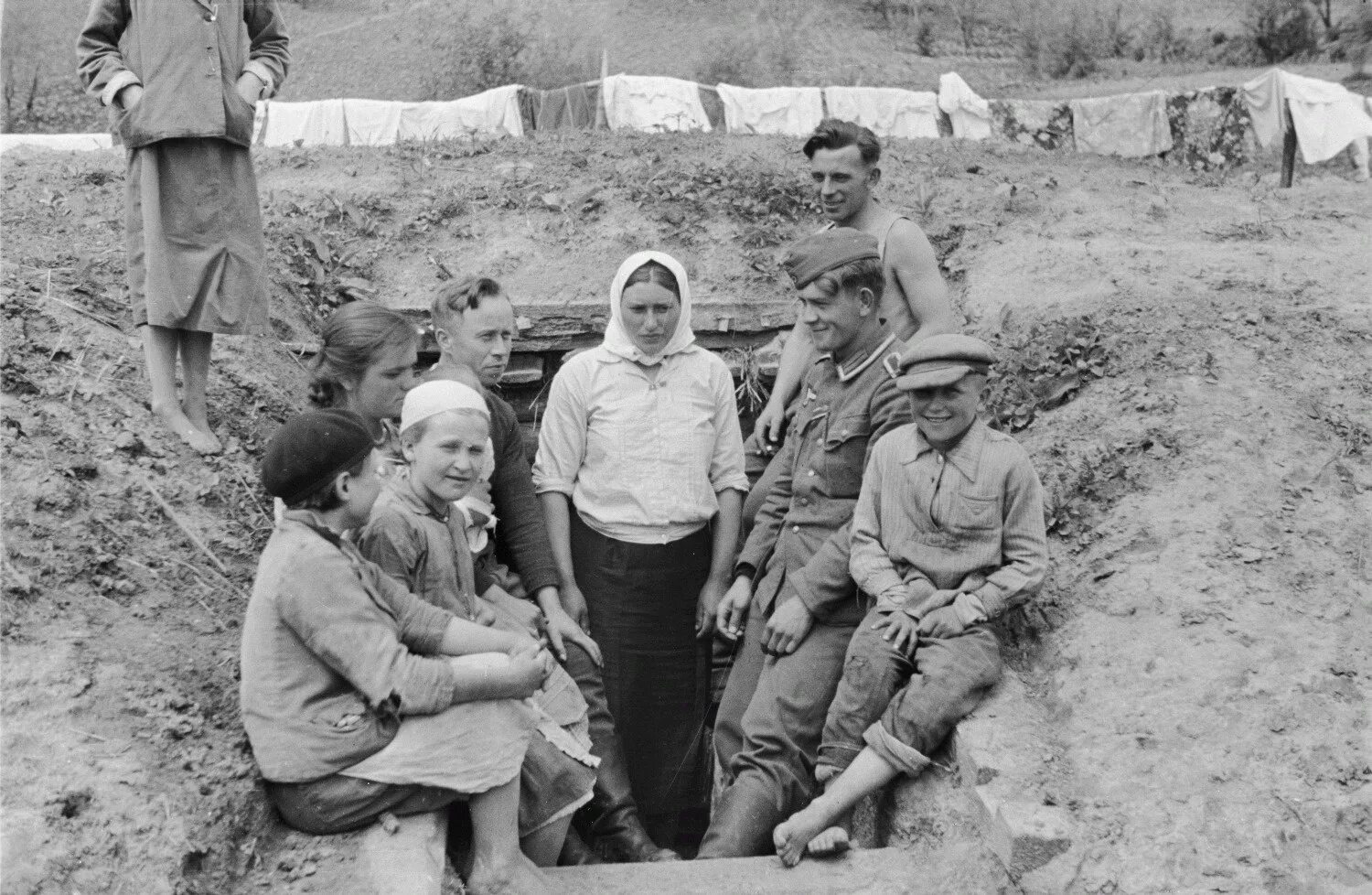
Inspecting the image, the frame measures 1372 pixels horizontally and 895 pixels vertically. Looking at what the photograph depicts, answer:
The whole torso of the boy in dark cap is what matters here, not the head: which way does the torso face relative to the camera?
to the viewer's right

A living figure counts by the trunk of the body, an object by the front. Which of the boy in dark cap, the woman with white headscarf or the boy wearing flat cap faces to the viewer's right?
the boy in dark cap

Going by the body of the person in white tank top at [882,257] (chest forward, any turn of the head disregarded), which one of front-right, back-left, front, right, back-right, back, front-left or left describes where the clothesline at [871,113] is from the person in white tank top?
back-right

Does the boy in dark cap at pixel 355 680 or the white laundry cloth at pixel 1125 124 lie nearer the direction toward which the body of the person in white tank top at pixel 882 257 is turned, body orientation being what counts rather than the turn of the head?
the boy in dark cap

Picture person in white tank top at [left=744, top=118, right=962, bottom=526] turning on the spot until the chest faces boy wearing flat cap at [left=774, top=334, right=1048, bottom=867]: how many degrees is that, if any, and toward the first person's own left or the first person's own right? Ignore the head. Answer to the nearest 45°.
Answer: approximately 45° to the first person's own left

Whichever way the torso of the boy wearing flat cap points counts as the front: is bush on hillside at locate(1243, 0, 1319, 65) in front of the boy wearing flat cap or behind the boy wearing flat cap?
behind

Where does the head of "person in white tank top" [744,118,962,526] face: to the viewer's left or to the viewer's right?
to the viewer's left

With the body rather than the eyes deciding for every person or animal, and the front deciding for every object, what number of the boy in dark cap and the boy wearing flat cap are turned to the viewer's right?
1

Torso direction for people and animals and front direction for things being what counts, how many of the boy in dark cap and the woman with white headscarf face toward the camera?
1

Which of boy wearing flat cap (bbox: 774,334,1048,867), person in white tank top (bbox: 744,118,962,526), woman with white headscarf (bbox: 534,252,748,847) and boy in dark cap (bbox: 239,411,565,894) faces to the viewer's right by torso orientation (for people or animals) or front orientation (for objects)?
the boy in dark cap

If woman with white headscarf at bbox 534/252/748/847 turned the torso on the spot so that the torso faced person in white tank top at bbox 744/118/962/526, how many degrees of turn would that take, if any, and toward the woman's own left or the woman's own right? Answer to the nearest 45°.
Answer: approximately 90° to the woman's own left

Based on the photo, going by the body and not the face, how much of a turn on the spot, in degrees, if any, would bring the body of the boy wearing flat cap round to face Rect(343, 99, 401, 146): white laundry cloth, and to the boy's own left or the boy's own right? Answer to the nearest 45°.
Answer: approximately 90° to the boy's own right

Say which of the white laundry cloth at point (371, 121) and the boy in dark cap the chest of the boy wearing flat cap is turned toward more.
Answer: the boy in dark cap
